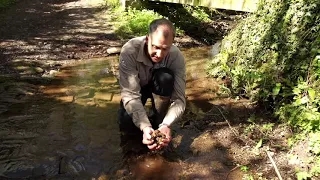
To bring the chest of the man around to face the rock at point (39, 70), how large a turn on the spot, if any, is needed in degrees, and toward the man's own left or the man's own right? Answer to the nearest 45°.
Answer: approximately 135° to the man's own right

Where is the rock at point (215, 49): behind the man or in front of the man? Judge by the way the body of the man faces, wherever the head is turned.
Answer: behind

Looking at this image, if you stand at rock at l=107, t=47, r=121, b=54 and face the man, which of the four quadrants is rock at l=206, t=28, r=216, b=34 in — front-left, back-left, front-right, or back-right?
back-left

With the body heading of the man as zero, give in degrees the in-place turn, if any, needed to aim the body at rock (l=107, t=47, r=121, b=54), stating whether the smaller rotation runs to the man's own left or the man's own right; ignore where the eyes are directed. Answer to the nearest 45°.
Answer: approximately 180°

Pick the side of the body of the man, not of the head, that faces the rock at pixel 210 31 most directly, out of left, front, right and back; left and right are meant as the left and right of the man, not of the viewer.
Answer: back

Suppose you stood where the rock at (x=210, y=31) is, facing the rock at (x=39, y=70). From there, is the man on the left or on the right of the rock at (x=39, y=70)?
left

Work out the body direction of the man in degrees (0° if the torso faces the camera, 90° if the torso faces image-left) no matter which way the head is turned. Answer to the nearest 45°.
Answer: approximately 0°
